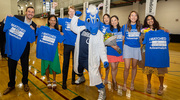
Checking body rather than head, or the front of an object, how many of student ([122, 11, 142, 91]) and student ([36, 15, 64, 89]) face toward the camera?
2

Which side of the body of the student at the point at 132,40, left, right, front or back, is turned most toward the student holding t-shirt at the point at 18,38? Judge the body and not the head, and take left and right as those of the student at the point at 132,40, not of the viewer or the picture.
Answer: right

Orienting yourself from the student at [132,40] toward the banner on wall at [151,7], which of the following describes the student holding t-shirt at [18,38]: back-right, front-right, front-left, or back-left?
back-left

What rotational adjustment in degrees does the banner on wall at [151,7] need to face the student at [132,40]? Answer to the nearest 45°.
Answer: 0° — it already faces them

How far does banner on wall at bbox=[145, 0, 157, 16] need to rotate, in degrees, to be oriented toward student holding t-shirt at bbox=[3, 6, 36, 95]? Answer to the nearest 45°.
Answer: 0° — it already faces them
